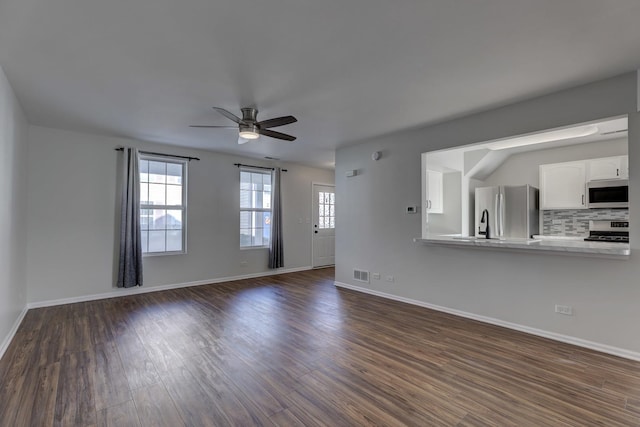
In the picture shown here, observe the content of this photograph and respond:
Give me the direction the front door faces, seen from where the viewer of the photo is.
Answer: facing the viewer and to the right of the viewer

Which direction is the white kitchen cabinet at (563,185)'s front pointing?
toward the camera

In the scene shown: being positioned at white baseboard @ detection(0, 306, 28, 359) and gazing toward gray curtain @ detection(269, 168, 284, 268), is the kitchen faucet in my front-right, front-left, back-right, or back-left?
front-right

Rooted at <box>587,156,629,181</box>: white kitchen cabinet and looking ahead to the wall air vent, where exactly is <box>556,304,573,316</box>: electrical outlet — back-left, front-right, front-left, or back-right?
front-left

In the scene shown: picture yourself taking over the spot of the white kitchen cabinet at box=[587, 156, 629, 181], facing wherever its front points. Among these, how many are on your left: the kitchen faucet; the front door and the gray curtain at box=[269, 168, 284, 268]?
0

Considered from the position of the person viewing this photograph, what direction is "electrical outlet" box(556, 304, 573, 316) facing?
facing the viewer and to the left of the viewer

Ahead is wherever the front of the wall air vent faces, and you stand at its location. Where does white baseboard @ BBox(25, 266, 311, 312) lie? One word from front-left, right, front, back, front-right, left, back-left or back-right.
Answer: front-right

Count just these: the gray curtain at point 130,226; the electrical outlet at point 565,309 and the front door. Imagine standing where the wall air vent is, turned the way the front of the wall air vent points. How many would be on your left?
1

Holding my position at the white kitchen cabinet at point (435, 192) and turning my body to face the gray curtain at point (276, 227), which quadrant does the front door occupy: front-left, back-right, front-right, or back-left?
front-right

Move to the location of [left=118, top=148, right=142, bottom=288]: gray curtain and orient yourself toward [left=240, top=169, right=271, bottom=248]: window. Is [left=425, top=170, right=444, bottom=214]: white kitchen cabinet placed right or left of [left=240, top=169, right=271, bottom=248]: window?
right

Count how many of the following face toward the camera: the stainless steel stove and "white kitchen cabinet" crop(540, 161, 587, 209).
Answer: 2

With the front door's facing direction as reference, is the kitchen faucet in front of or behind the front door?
in front

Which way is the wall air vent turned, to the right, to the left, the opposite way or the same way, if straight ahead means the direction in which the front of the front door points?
to the right

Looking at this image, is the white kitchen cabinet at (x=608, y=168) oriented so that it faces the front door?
no
